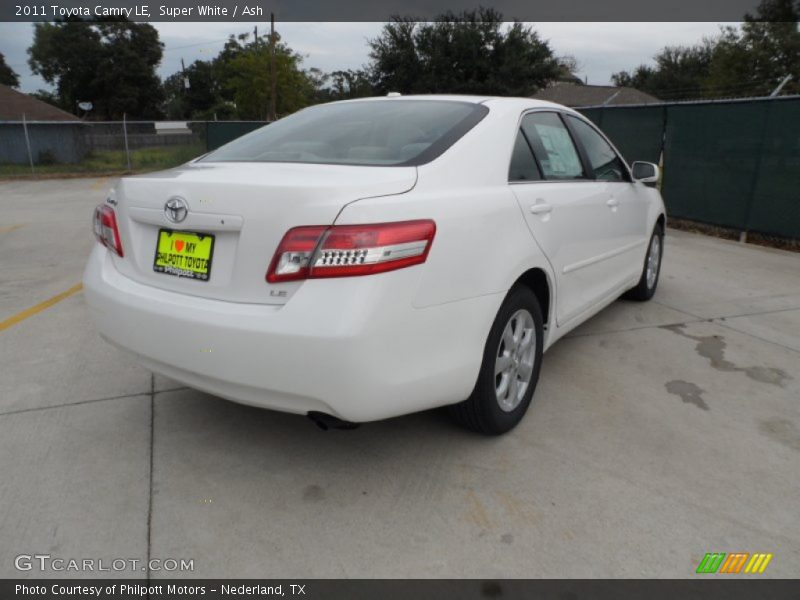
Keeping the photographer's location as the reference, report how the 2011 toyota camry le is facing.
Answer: facing away from the viewer and to the right of the viewer

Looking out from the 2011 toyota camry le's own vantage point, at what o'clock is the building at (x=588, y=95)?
The building is roughly at 11 o'clock from the 2011 toyota camry le.

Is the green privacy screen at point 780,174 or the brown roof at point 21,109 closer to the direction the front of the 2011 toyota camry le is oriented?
the green privacy screen

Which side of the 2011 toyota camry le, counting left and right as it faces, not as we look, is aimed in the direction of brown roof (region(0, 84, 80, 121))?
left

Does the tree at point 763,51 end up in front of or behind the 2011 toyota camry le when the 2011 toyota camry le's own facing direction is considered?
in front

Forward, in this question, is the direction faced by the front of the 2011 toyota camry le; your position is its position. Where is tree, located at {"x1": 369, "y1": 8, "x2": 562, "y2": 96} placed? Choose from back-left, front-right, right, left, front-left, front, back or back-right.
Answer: front-left

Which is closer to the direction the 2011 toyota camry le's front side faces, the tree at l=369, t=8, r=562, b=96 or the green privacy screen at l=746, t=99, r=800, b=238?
the green privacy screen

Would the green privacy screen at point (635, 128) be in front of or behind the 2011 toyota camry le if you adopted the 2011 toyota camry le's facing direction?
in front

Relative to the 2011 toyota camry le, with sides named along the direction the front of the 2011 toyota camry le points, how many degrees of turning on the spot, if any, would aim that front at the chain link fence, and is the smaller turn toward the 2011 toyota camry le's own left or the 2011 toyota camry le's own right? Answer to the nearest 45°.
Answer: approximately 90° to the 2011 toyota camry le's own left

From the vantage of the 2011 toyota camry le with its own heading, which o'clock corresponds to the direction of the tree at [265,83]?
The tree is roughly at 10 o'clock from the 2011 toyota camry le.

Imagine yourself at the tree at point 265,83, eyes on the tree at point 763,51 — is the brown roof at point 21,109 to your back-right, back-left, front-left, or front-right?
back-right

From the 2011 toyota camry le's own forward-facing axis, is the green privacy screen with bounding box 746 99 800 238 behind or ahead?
ahead

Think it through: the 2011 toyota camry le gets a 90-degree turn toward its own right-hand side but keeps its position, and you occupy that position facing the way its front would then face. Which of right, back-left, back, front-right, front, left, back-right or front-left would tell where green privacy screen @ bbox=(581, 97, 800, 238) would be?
left
